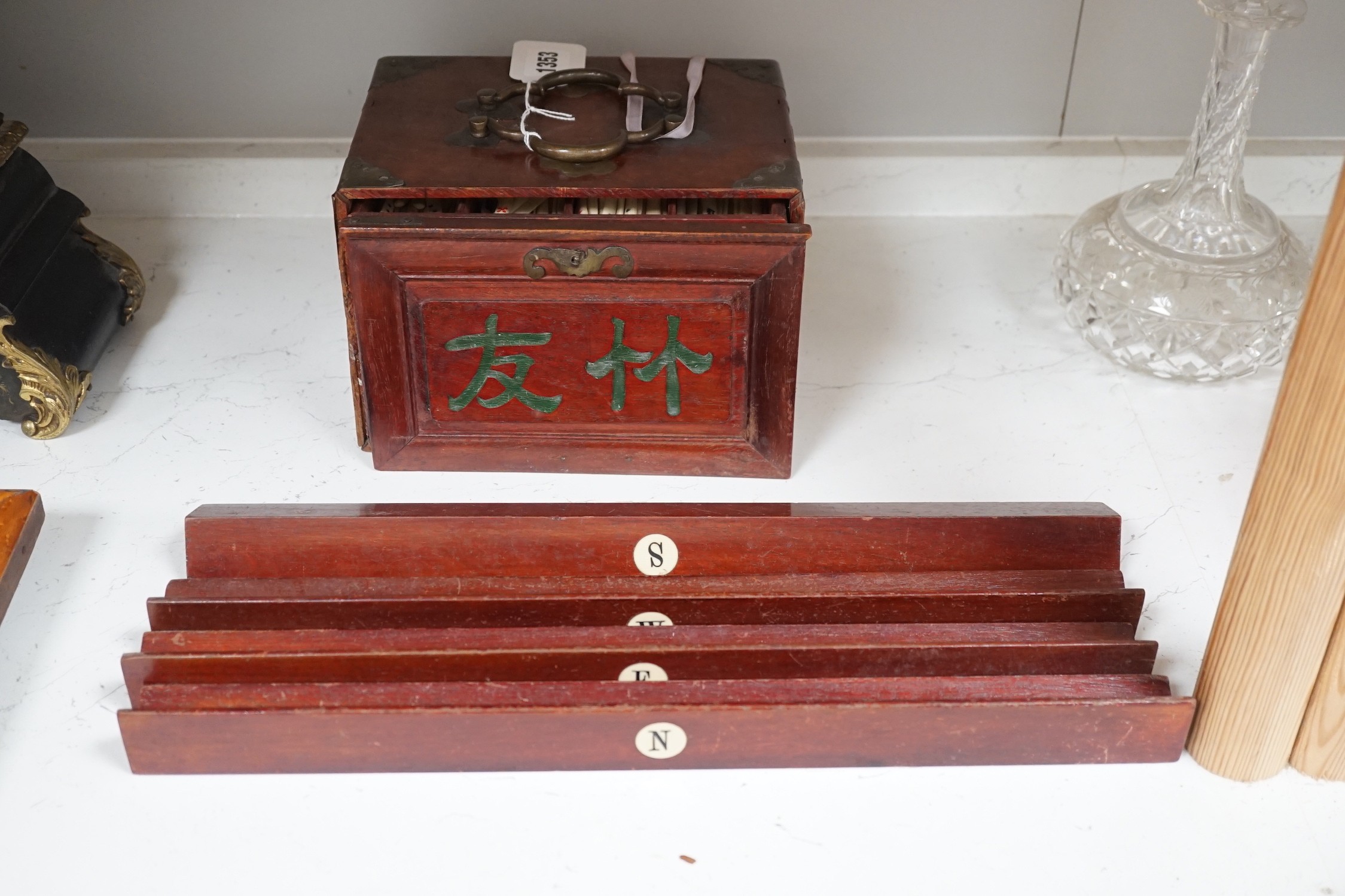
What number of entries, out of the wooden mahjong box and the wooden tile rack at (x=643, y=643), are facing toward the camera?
2

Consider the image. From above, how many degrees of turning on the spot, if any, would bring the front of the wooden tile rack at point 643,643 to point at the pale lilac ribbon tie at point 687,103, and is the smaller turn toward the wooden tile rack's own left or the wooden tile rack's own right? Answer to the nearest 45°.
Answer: approximately 180°

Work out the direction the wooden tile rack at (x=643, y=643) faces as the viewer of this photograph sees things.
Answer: facing the viewer

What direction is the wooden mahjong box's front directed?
toward the camera

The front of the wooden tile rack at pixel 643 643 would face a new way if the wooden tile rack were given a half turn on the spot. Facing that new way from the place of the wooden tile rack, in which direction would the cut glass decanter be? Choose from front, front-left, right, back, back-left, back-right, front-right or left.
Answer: front-right

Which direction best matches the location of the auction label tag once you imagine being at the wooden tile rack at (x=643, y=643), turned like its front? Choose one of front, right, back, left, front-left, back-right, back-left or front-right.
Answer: back
